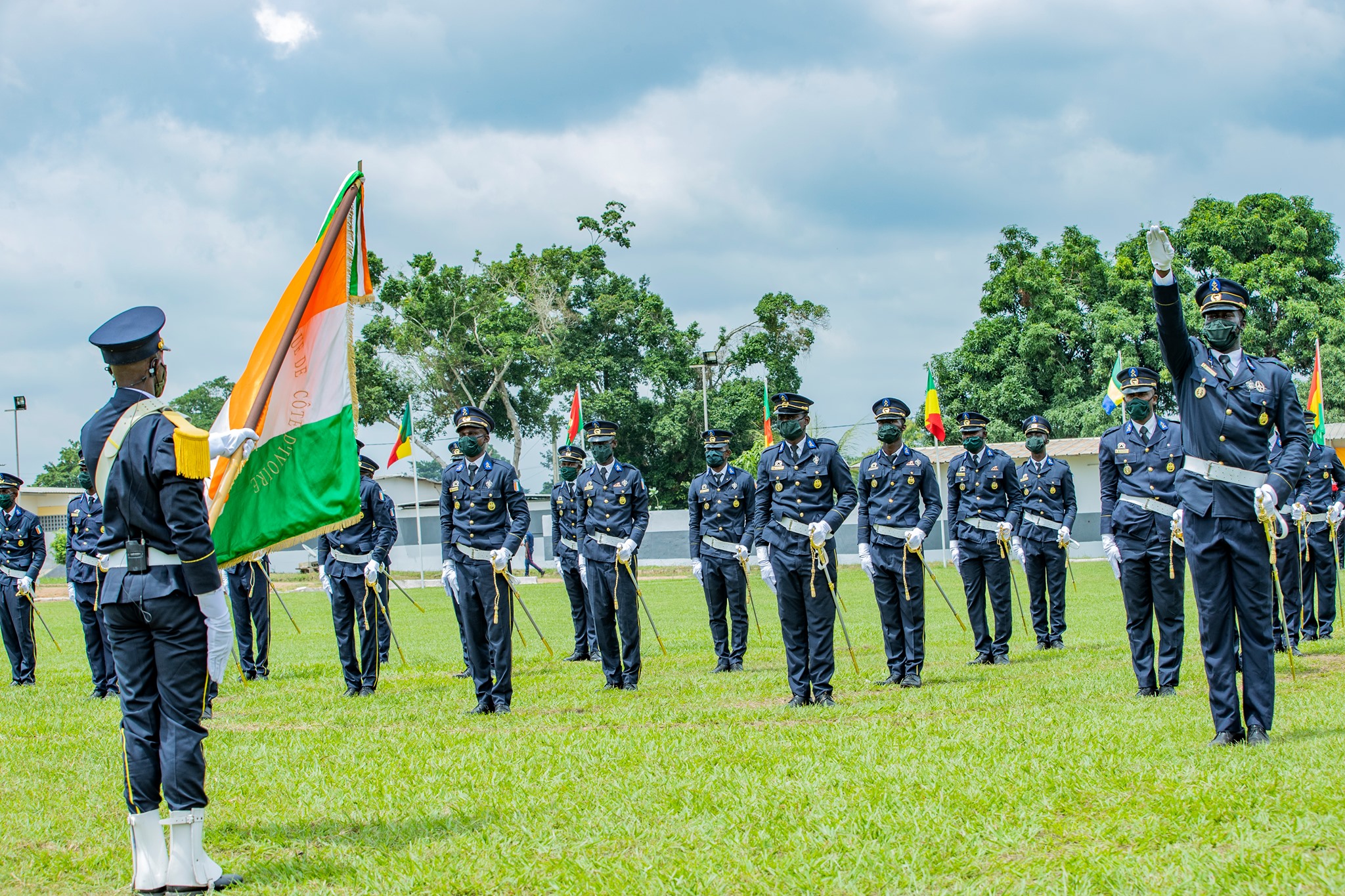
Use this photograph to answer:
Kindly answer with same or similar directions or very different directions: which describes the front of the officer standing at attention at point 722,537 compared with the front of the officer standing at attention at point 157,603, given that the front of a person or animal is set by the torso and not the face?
very different directions

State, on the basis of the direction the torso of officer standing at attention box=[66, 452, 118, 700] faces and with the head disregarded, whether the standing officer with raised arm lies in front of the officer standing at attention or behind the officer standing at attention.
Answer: in front

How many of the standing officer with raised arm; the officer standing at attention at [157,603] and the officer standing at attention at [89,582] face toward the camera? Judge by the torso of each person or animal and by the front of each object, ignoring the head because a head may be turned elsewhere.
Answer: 2

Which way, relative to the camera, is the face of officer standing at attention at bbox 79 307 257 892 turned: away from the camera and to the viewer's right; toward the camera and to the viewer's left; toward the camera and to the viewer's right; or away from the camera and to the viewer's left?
away from the camera and to the viewer's right

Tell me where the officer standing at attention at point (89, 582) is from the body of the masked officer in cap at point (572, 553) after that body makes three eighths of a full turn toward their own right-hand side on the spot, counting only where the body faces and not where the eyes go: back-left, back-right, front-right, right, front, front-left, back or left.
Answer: left

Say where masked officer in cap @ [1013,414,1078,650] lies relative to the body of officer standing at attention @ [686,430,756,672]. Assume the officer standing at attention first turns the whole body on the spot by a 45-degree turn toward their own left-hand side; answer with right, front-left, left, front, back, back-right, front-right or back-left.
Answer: front-left

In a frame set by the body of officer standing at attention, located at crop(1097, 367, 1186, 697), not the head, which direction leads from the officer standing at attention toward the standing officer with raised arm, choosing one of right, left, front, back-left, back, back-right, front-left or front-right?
front

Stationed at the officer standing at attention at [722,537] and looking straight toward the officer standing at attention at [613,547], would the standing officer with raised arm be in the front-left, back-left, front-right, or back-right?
front-left

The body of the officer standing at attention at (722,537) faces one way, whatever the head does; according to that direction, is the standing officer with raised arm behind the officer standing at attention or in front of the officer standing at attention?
in front

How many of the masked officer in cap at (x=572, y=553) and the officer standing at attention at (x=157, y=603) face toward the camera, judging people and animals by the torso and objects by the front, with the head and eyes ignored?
1

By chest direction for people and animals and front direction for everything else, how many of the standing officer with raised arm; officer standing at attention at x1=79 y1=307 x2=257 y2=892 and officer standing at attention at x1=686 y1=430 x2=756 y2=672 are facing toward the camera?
2

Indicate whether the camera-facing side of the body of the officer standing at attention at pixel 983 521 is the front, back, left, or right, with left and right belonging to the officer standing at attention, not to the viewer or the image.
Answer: front

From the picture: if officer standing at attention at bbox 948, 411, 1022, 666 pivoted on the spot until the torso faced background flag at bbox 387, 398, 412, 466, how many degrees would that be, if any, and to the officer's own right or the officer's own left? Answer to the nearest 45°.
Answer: approximately 135° to the officer's own right

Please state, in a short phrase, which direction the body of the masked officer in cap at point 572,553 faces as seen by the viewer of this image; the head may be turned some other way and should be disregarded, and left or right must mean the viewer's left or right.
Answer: facing the viewer

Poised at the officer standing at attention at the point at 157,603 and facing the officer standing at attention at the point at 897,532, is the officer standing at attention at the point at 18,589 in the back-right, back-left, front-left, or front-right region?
front-left

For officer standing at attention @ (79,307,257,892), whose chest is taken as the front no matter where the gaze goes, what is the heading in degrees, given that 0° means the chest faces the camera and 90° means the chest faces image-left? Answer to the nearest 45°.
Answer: approximately 225°

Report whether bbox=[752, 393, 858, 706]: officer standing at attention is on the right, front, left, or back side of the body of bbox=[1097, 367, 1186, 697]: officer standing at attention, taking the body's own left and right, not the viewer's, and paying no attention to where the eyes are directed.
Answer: right
